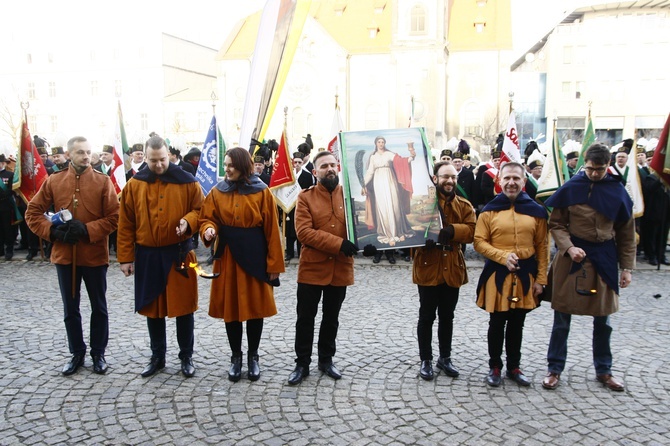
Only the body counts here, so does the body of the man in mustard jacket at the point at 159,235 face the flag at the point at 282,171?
no

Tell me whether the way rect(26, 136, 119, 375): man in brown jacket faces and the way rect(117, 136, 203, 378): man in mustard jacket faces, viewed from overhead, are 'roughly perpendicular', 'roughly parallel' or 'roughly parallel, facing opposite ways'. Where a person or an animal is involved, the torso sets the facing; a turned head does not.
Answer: roughly parallel

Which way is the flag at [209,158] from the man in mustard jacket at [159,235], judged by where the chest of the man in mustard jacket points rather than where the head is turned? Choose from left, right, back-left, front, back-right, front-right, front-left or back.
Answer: back

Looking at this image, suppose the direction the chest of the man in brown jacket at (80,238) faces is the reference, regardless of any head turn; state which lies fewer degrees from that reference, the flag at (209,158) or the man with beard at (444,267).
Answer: the man with beard

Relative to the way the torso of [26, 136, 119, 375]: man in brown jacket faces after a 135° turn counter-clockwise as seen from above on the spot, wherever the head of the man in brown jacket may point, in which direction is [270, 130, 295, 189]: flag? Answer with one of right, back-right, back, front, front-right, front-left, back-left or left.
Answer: front

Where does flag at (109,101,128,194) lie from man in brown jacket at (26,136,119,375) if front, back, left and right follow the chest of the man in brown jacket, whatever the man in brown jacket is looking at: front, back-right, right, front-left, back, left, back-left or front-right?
back

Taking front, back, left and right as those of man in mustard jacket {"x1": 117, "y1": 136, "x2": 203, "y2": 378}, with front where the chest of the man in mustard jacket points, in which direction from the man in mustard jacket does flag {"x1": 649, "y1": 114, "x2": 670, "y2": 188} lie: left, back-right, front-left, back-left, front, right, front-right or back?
left

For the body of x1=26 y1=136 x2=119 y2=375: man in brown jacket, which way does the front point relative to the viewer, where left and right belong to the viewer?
facing the viewer

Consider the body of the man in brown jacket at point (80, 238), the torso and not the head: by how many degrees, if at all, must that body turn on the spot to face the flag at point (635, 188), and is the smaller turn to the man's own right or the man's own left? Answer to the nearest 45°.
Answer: approximately 90° to the man's own left

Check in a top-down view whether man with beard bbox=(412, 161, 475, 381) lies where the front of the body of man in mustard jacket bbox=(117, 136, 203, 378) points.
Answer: no

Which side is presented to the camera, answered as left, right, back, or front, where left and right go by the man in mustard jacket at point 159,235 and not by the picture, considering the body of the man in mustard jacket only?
front

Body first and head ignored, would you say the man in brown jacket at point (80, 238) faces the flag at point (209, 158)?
no
